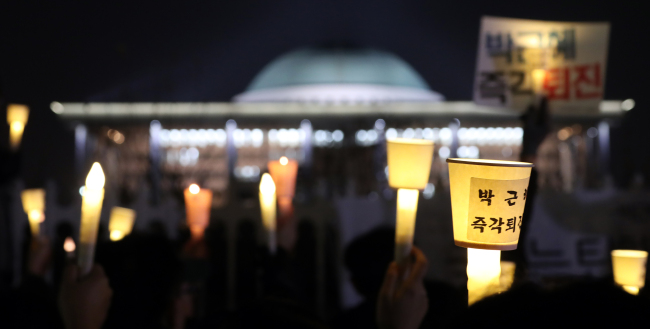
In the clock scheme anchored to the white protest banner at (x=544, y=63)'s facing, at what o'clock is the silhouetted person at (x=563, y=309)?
The silhouetted person is roughly at 12 o'clock from the white protest banner.

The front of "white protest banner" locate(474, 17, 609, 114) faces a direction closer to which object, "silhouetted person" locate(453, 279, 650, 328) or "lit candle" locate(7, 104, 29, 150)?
the silhouetted person

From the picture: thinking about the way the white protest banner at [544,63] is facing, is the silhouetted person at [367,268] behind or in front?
in front

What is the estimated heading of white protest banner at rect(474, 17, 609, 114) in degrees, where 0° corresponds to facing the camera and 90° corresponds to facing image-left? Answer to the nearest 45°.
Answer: approximately 0°

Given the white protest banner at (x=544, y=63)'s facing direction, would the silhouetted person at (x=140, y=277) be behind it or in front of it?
in front

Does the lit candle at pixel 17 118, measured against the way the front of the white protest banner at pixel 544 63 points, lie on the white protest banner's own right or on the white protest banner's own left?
on the white protest banner's own right

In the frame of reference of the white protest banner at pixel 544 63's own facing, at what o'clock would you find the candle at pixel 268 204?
The candle is roughly at 1 o'clock from the white protest banner.

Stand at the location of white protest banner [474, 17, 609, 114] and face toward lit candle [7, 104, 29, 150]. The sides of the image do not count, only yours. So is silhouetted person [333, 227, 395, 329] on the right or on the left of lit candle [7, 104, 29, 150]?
left
